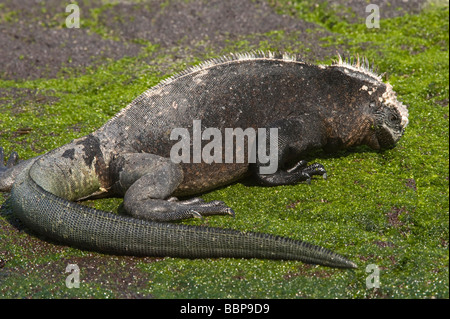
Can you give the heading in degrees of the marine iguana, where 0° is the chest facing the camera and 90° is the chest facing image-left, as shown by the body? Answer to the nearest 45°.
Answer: approximately 270°
